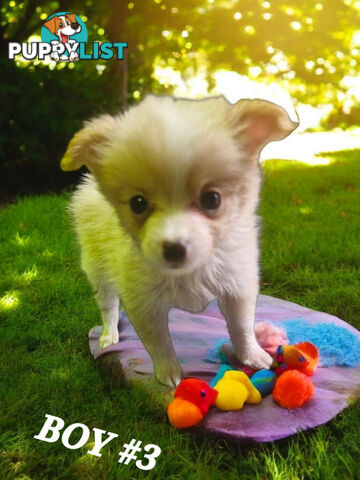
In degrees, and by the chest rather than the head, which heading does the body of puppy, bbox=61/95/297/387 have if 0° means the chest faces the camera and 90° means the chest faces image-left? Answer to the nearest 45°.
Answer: approximately 315°
